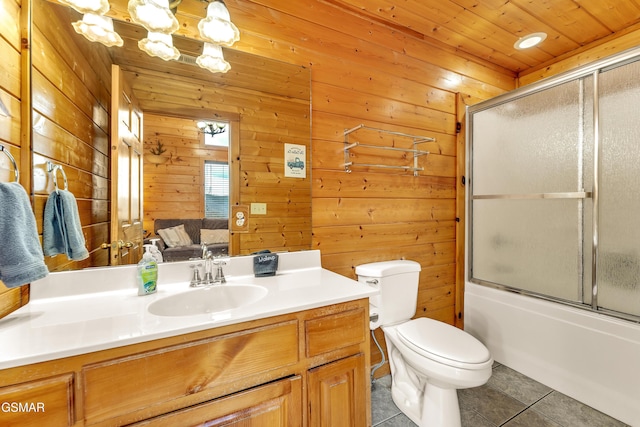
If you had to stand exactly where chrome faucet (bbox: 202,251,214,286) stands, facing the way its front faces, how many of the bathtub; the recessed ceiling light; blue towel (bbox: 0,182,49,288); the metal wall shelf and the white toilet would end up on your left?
4

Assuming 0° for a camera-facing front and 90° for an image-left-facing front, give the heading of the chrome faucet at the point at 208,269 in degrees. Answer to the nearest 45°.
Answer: approximately 0°

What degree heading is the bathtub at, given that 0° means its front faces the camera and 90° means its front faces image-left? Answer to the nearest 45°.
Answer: approximately 45°

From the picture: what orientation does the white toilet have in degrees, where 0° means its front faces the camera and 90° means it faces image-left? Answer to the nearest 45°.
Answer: approximately 315°

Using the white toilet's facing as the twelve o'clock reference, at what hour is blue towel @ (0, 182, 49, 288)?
The blue towel is roughly at 3 o'clock from the white toilet.

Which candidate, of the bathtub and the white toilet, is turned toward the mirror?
the bathtub

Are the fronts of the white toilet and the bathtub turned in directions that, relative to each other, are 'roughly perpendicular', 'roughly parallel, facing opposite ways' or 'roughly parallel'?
roughly perpendicular

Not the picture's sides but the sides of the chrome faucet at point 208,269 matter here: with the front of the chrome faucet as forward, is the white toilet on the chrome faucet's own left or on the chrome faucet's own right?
on the chrome faucet's own left

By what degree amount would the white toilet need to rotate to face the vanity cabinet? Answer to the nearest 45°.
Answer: approximately 90° to its right
